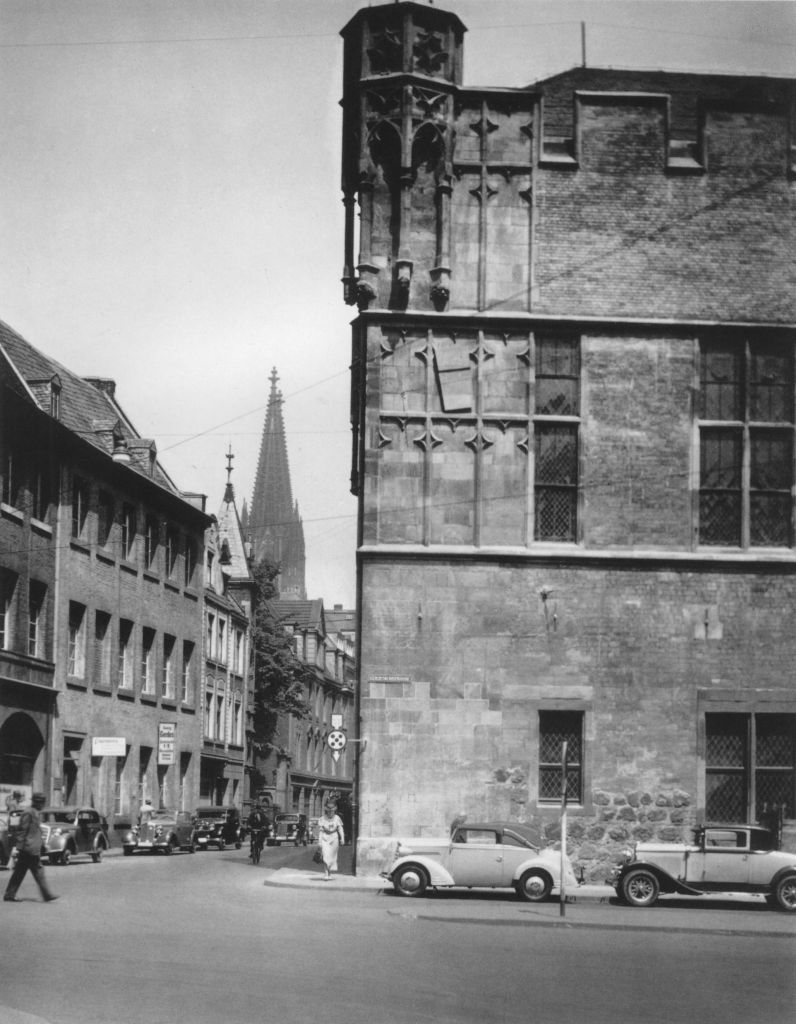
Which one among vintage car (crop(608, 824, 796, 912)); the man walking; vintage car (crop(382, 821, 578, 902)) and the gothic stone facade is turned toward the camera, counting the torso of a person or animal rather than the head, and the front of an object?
the gothic stone facade

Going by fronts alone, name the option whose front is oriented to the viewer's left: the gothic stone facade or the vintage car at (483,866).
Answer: the vintage car

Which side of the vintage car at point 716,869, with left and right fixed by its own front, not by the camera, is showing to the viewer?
left

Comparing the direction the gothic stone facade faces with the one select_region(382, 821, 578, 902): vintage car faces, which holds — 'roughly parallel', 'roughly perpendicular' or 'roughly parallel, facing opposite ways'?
roughly perpendicular

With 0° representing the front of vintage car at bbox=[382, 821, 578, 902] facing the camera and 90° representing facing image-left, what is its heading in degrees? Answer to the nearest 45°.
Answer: approximately 90°
